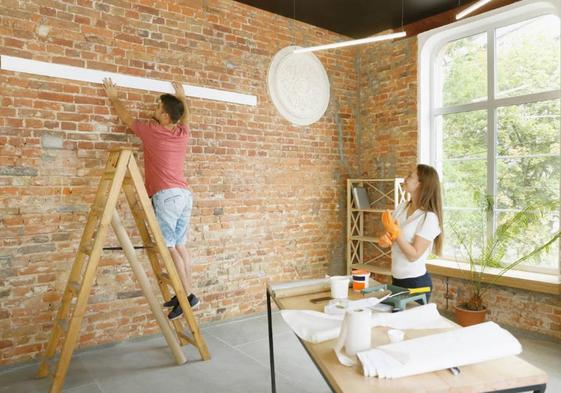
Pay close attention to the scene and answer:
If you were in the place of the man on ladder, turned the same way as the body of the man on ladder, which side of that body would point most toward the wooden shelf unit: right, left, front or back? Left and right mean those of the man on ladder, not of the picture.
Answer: right

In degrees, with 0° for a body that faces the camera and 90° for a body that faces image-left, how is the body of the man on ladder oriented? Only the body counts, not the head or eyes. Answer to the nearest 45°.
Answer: approximately 135°

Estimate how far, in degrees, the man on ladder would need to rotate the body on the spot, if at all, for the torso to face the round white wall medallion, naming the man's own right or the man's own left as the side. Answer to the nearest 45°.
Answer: approximately 90° to the man's own right

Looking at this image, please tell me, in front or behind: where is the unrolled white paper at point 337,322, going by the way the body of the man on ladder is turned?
behind

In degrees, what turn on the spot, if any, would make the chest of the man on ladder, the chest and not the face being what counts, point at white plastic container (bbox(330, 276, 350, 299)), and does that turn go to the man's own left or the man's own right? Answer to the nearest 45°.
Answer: approximately 180°

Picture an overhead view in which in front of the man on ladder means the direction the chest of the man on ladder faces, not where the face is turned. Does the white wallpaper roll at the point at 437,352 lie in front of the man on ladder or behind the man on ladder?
behind

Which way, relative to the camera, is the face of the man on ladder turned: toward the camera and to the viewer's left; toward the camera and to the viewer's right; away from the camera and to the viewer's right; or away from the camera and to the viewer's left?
away from the camera and to the viewer's left

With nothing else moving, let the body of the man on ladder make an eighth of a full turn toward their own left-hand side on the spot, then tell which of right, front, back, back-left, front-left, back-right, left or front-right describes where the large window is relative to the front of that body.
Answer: back

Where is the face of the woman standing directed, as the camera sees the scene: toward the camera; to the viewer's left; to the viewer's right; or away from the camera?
to the viewer's left
